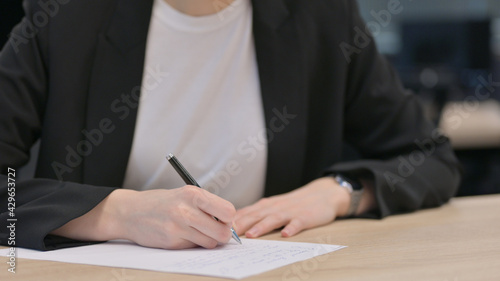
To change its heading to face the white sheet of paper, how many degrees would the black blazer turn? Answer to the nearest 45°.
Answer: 0° — it already faces it

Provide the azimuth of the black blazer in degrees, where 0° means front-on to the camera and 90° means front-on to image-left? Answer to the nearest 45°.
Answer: approximately 0°

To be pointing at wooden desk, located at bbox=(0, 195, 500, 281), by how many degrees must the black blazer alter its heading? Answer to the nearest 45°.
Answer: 0° — it already faces it
